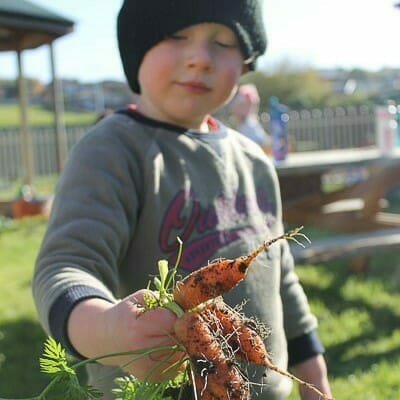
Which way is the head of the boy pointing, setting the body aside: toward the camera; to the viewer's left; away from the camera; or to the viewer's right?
toward the camera

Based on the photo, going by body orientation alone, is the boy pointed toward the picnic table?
no

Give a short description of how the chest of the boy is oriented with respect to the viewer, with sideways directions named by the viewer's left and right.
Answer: facing the viewer and to the right of the viewer

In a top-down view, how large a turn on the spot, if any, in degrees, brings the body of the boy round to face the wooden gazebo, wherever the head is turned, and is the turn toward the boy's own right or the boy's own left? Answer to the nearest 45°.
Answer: approximately 135° to the boy's own left

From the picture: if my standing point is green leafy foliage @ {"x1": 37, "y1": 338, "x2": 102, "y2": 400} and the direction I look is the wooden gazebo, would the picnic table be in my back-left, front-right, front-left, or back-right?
front-right

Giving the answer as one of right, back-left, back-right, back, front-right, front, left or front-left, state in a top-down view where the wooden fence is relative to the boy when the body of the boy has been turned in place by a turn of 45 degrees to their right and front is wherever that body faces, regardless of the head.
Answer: back
